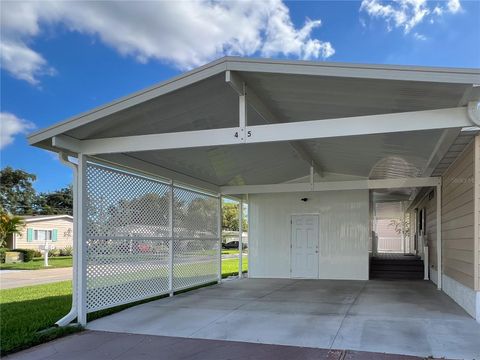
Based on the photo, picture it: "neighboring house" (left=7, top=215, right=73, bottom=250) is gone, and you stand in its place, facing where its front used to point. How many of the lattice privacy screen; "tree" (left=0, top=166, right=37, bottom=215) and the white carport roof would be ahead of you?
2

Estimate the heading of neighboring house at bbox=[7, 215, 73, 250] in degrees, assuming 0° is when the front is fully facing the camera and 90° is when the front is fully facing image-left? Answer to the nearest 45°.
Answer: approximately 0°

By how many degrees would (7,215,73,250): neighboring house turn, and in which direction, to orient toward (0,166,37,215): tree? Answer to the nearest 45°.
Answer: approximately 180°

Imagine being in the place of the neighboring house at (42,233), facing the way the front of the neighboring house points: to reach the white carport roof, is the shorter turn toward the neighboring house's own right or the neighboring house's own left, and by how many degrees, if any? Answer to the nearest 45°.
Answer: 0° — it already faces it

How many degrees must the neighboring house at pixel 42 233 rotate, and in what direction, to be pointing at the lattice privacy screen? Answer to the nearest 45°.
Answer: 0° — it already faces it
